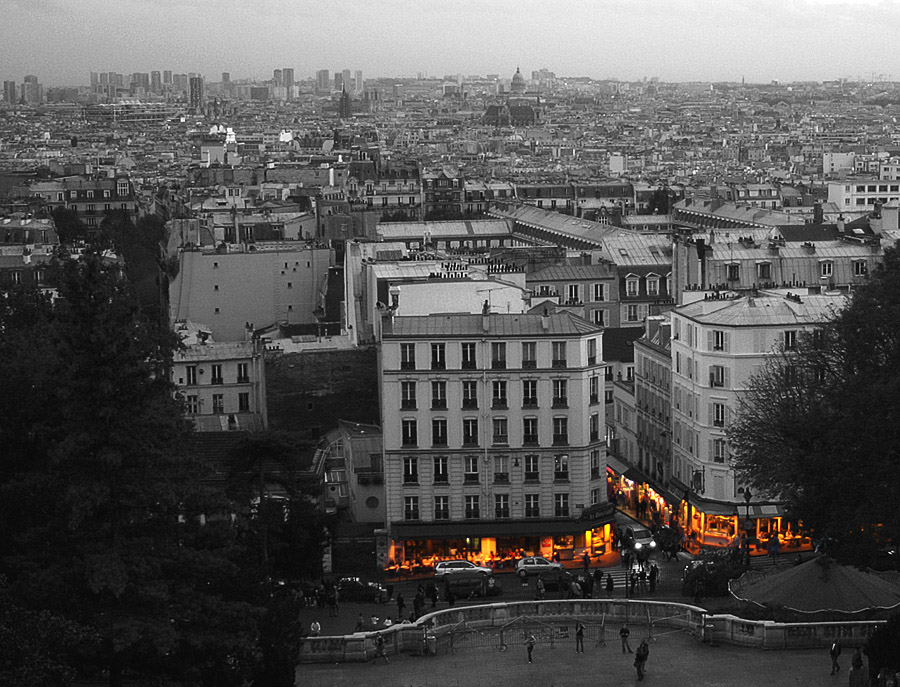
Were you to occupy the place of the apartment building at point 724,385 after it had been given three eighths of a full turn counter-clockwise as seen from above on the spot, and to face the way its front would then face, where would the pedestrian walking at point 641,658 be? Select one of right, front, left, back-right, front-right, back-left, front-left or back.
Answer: back-right

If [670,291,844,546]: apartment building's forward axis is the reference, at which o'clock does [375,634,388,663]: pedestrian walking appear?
The pedestrian walking is roughly at 1 o'clock from the apartment building.

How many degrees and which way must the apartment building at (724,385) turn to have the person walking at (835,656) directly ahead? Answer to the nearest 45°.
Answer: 0° — it already faces them

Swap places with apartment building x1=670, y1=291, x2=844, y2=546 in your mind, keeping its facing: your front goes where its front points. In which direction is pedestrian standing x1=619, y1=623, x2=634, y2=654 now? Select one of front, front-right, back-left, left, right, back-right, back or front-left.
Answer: front

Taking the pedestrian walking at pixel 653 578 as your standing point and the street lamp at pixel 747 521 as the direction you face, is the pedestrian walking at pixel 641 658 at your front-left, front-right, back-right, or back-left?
back-right

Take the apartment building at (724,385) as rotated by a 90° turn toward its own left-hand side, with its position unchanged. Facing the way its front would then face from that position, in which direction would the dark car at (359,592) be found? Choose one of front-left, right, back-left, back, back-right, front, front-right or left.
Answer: back-right

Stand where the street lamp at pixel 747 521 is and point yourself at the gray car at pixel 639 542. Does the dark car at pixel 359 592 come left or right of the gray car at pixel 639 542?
left

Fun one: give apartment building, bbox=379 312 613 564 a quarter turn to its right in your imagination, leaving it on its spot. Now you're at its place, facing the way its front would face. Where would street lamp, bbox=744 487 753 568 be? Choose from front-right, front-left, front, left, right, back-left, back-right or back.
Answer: back

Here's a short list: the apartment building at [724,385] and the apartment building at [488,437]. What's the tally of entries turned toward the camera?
2

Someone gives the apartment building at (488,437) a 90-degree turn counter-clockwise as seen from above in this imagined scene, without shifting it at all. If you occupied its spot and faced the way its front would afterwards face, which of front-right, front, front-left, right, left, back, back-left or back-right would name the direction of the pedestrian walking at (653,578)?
front-right

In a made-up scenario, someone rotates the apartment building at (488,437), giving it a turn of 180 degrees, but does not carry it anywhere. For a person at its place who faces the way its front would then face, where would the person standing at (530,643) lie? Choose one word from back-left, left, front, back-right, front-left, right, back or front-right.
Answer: back

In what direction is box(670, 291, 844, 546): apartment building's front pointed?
toward the camera

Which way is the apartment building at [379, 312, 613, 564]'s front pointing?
toward the camera

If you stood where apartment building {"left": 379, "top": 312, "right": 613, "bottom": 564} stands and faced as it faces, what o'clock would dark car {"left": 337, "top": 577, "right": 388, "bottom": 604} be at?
The dark car is roughly at 1 o'clock from the apartment building.
